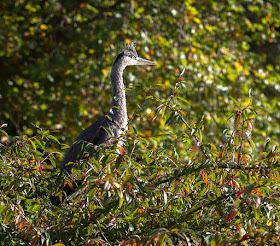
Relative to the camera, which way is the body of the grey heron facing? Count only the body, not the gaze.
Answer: to the viewer's right
